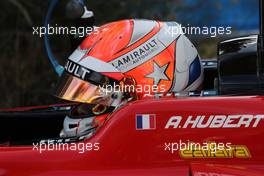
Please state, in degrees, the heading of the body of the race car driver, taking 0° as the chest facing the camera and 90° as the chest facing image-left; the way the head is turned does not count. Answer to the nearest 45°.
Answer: approximately 90°

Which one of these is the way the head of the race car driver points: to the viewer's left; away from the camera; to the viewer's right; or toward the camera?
to the viewer's left
